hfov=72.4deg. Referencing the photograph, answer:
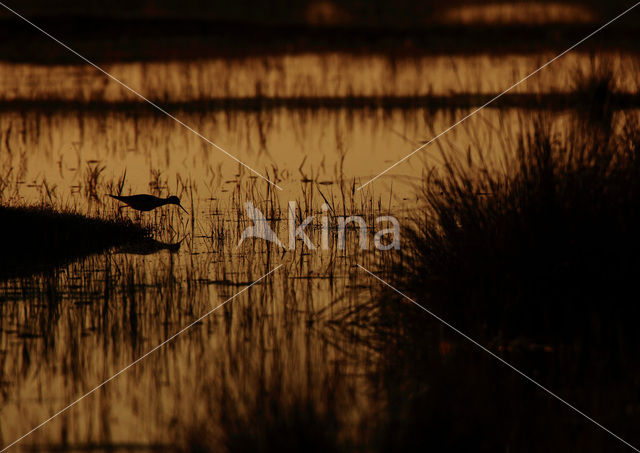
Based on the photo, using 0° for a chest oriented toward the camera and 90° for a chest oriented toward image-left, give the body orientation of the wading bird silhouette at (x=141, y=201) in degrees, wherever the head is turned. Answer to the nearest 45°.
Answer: approximately 270°

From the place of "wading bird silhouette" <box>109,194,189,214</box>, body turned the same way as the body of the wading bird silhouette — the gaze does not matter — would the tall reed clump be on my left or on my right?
on my right
